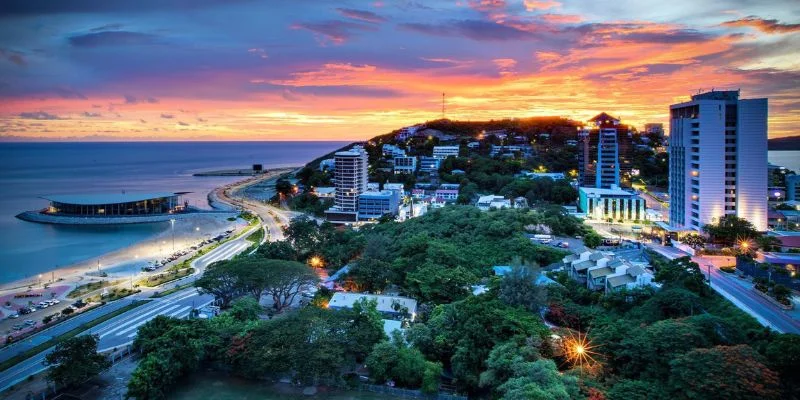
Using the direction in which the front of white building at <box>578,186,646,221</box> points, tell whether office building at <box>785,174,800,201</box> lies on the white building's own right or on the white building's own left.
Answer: on the white building's own left

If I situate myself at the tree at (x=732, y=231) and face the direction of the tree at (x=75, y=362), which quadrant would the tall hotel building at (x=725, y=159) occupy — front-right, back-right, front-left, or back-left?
back-right

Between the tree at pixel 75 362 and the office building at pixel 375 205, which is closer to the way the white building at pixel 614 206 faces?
the tree

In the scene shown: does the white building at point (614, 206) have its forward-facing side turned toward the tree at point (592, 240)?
yes

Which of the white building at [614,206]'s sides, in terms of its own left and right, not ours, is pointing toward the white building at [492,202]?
right

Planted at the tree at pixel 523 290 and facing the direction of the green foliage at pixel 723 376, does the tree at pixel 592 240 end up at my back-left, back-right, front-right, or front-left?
back-left

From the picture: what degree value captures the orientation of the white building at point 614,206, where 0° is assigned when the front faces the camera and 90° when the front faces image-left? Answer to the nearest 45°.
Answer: approximately 0°

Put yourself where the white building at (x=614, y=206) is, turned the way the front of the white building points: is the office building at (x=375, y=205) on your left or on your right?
on your right

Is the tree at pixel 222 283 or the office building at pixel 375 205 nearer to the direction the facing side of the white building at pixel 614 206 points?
the tree

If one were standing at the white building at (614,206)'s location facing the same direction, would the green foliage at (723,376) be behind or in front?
in front

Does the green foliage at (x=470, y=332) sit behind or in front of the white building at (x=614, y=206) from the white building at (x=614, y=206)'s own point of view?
in front

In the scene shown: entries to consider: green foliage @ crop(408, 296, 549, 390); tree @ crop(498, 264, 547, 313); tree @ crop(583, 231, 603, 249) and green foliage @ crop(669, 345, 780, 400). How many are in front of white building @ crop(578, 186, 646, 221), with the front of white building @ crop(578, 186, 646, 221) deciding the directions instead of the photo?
4

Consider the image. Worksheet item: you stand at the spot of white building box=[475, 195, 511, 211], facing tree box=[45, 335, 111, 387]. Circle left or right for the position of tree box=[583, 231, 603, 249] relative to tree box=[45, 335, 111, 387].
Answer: left
